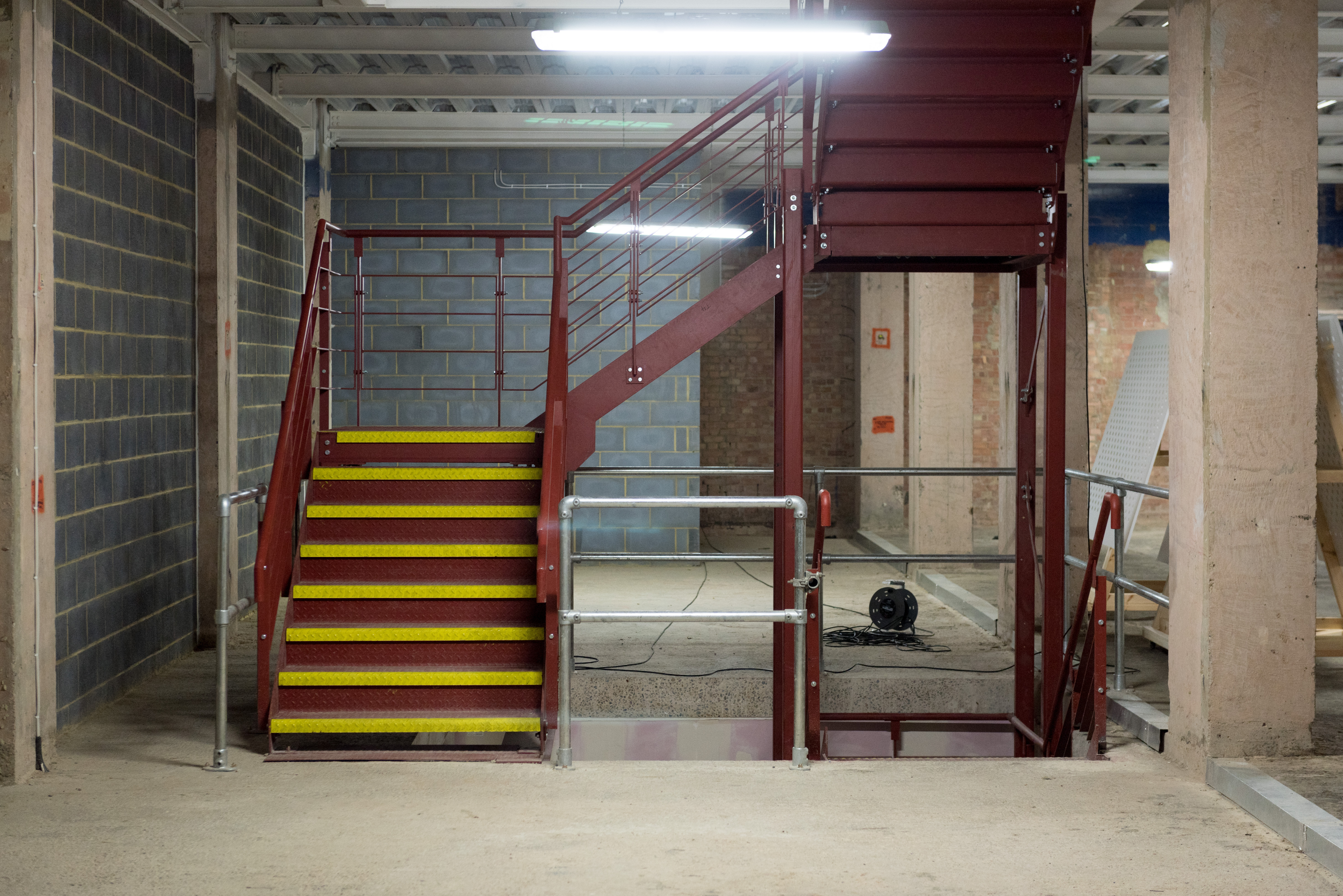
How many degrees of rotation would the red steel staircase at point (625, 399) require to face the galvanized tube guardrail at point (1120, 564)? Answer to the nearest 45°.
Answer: approximately 90° to its left

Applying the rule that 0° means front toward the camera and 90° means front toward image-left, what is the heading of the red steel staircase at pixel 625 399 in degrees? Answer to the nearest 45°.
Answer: approximately 0°

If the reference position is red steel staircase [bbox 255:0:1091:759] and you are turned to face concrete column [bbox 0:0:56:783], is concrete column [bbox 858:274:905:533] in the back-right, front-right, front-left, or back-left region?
back-right

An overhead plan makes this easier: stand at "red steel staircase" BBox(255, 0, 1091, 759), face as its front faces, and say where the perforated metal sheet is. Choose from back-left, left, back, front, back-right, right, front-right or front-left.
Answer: back-left

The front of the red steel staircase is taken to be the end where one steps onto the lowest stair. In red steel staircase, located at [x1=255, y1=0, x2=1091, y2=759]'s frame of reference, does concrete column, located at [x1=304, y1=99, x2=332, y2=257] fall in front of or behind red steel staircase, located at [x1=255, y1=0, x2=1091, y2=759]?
behind

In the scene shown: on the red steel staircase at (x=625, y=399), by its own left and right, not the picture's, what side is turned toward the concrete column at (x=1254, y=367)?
left

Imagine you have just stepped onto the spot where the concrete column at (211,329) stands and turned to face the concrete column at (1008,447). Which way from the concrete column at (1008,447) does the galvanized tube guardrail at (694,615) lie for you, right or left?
right

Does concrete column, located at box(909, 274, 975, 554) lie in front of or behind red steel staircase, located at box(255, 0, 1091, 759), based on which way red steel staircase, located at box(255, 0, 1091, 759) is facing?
behind

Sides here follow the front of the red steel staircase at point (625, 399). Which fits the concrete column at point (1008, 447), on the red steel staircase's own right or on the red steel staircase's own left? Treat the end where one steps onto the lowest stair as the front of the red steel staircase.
on the red steel staircase's own left

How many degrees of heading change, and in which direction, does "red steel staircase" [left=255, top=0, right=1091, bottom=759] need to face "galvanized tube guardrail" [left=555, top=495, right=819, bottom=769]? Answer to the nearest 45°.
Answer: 0° — it already faces it

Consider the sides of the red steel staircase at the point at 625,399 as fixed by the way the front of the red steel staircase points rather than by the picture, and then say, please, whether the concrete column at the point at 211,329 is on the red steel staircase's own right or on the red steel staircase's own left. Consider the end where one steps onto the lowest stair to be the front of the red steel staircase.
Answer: on the red steel staircase's own right

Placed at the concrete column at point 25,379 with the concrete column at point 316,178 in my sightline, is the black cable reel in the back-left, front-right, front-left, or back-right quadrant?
front-right

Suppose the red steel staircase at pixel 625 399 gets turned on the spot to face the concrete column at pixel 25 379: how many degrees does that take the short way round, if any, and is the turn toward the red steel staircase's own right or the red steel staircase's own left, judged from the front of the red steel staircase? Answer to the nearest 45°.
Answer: approximately 45° to the red steel staircase's own right
